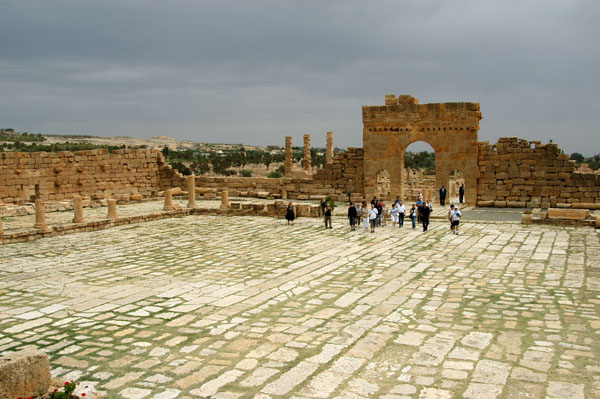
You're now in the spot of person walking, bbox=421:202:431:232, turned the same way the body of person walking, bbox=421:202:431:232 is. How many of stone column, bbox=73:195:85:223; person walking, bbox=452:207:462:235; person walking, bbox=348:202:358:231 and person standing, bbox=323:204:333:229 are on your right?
3

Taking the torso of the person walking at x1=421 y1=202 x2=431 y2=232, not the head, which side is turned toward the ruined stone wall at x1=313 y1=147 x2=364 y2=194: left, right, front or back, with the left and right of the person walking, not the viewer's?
back

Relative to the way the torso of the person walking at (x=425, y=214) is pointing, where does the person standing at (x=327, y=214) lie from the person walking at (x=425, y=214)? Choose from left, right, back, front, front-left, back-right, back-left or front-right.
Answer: right

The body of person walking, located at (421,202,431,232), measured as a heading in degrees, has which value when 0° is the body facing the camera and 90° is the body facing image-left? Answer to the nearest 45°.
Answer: approximately 0°

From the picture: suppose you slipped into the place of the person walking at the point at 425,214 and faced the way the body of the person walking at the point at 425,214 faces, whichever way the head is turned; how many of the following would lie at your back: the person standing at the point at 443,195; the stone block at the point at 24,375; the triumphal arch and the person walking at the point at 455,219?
2

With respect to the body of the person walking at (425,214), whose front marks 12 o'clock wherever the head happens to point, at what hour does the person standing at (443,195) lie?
the person standing at (443,195) is roughly at 6 o'clock from the person walking at (425,214).

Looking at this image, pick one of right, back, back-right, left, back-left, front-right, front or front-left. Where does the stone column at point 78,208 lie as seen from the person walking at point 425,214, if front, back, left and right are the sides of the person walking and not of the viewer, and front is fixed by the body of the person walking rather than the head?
right

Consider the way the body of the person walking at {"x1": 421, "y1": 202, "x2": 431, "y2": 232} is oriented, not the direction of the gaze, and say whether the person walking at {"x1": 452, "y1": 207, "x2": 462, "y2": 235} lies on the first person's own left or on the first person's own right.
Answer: on the first person's own left
